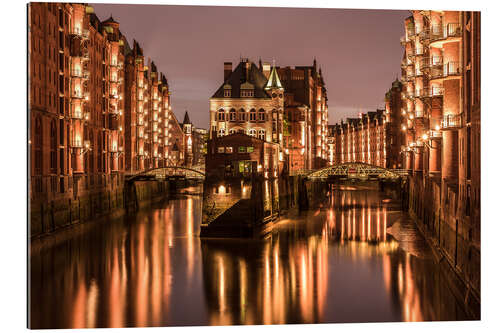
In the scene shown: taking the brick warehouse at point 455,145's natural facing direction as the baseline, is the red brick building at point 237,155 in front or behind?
in front

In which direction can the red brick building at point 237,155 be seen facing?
toward the camera

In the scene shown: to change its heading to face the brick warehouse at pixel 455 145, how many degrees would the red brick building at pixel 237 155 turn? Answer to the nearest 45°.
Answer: approximately 45° to its left

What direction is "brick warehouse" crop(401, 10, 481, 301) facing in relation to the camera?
to the viewer's left

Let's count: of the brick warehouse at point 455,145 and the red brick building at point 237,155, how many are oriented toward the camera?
1
